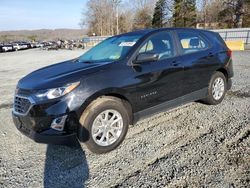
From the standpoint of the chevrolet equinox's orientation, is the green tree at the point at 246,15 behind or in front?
behind

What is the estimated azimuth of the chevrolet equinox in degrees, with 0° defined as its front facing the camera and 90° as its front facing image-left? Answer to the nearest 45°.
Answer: approximately 45°

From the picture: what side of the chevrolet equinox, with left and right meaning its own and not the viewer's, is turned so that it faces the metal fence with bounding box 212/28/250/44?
back

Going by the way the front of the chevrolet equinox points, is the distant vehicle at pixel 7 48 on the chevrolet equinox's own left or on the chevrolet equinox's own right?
on the chevrolet equinox's own right
